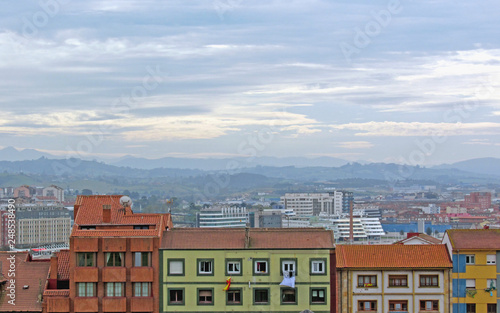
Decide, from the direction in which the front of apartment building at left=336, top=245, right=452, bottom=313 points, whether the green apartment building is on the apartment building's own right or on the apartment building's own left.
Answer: on the apartment building's own right

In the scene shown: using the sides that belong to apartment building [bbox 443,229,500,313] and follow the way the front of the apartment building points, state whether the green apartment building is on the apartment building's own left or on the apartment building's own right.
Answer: on the apartment building's own right

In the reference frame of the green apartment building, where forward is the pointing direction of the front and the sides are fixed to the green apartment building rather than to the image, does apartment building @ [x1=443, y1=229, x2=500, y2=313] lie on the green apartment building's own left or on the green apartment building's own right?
on the green apartment building's own left

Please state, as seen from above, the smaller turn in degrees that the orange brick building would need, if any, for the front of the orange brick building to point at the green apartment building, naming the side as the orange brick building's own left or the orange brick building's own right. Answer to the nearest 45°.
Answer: approximately 90° to the orange brick building's own left

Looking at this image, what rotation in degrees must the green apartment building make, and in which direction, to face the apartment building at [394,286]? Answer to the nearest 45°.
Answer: approximately 90° to its left

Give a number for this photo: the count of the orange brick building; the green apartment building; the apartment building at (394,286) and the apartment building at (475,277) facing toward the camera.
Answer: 4

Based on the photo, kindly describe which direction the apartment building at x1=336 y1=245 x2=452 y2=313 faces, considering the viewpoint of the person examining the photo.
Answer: facing the viewer

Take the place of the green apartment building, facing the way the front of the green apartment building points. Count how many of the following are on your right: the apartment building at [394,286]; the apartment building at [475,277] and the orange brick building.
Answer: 1

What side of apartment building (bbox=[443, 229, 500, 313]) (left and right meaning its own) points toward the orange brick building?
right

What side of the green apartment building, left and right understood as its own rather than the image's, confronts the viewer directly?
front

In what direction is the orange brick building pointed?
toward the camera

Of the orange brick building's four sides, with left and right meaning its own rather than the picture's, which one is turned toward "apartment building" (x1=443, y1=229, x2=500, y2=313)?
left

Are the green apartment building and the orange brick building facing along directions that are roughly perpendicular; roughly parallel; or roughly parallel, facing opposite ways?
roughly parallel
